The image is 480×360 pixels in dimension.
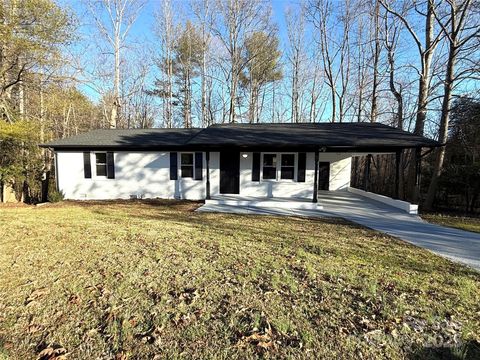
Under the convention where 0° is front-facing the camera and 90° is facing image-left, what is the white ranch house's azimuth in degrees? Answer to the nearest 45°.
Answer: approximately 0°

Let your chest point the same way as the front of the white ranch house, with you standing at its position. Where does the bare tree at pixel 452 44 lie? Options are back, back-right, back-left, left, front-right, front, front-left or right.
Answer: left
